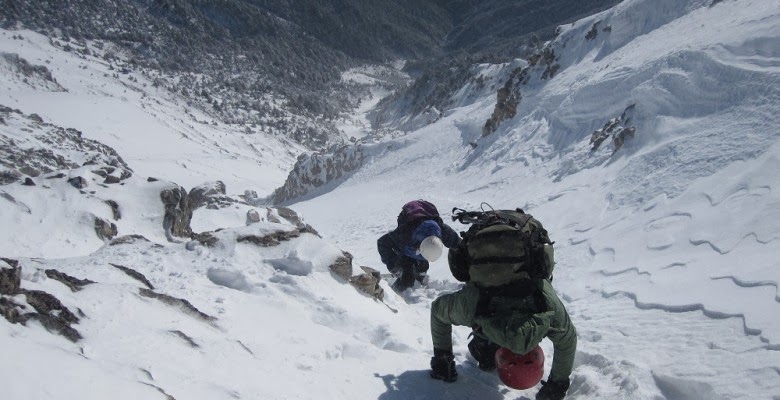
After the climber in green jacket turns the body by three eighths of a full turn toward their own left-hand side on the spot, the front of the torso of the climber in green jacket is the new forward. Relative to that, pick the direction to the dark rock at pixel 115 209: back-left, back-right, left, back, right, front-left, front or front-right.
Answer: left

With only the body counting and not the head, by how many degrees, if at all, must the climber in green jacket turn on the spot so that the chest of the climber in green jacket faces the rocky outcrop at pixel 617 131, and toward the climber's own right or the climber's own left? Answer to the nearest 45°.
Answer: approximately 180°

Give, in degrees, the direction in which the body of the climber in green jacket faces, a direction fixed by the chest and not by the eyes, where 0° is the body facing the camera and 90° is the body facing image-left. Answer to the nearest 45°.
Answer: approximately 0°

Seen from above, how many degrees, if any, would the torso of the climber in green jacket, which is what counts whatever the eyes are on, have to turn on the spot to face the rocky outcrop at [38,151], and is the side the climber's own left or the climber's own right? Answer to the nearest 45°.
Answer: approximately 135° to the climber's own right

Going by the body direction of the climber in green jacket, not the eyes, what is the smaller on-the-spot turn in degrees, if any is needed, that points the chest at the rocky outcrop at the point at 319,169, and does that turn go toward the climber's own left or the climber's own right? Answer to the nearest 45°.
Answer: approximately 135° to the climber's own right

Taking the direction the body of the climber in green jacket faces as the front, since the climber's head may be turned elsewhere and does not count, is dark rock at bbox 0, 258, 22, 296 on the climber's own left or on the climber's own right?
on the climber's own right

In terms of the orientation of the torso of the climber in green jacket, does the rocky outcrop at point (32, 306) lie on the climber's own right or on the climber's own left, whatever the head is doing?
on the climber's own right

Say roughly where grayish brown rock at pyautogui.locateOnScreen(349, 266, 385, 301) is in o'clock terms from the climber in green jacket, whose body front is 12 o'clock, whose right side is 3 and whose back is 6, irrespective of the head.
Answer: The grayish brown rock is roughly at 5 o'clock from the climber in green jacket.

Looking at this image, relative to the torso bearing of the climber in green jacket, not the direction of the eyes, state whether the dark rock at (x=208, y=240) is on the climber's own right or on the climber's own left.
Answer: on the climber's own right

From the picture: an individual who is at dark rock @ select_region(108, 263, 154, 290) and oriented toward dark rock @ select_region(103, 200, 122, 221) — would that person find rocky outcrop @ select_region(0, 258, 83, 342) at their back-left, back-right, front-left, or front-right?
back-left

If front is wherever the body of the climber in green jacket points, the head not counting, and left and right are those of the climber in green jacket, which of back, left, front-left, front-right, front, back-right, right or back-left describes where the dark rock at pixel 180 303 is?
right

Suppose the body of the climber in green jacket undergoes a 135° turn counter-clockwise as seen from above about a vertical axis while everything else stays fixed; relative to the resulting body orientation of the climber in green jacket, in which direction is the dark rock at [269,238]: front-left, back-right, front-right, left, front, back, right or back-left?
left

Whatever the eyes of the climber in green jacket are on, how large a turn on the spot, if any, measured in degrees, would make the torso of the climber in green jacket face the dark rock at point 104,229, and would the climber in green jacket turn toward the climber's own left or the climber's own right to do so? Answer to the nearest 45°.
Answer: approximately 135° to the climber's own right

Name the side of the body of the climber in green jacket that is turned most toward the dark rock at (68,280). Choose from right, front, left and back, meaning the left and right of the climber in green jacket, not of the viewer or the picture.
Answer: right
